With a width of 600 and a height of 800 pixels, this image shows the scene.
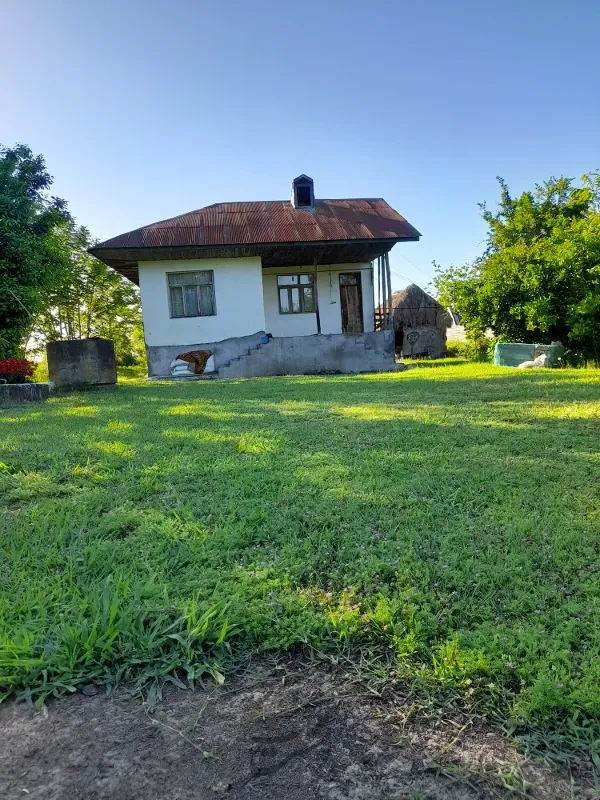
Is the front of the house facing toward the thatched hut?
no

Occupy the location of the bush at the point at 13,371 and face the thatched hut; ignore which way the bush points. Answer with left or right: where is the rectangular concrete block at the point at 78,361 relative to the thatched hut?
right

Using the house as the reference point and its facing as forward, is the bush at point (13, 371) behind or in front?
in front

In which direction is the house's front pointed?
toward the camera

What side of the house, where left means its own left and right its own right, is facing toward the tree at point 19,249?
right

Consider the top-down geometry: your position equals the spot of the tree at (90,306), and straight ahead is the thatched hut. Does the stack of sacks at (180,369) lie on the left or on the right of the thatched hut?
right

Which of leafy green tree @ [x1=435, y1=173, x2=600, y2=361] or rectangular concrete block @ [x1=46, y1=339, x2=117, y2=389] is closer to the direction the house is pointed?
the rectangular concrete block

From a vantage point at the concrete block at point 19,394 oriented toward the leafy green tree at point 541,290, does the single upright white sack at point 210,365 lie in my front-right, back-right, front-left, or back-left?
front-left

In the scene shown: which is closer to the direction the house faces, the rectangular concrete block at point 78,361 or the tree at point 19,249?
the rectangular concrete block

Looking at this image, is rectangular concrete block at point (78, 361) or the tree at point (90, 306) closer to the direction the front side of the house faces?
the rectangular concrete block

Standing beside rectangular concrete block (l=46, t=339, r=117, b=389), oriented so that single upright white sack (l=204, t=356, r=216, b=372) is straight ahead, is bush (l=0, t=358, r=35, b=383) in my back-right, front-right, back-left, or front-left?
back-left

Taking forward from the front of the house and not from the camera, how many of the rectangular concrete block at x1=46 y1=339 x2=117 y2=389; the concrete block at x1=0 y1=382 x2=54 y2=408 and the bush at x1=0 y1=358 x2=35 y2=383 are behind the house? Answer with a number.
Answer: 0
